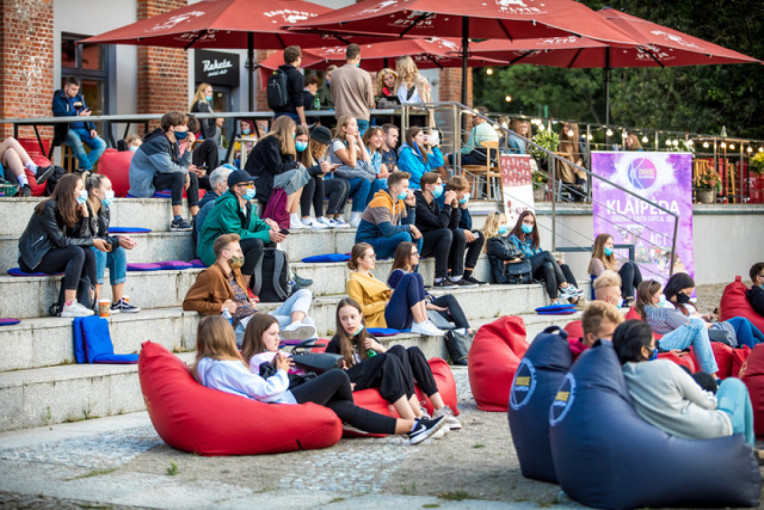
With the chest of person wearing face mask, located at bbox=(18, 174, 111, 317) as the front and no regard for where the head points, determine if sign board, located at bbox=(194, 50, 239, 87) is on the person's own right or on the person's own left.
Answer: on the person's own left

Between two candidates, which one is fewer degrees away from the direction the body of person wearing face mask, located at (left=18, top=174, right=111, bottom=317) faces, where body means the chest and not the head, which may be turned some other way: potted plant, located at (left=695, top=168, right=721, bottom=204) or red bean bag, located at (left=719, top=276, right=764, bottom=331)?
the red bean bag

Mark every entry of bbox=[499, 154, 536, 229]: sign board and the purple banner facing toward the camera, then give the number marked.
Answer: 2

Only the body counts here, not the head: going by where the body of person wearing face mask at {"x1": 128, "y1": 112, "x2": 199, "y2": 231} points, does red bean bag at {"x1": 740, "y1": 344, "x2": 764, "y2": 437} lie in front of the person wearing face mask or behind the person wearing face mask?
in front

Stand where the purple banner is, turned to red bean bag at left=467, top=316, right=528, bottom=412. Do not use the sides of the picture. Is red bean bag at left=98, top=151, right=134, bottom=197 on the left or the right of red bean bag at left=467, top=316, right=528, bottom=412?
right

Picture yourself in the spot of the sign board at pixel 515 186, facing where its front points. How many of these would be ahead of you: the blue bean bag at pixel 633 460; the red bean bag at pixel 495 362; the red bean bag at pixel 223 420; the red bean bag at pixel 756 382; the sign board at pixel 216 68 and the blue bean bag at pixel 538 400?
5

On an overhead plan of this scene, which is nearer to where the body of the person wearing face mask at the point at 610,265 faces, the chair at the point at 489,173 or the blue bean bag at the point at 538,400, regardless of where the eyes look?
the blue bean bag

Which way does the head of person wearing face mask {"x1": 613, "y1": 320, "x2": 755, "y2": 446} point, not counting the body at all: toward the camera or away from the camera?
away from the camera

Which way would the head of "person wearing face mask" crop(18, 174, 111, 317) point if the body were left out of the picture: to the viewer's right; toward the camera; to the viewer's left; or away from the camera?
to the viewer's right
